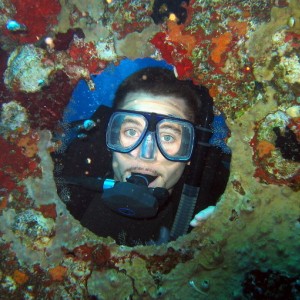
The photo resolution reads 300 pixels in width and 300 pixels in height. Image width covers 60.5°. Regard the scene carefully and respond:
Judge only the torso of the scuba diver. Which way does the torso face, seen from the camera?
toward the camera

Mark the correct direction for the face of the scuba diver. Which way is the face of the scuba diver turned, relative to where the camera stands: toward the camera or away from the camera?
toward the camera

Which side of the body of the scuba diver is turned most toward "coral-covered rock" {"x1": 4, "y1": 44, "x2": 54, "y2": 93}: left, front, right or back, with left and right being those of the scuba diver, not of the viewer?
right
